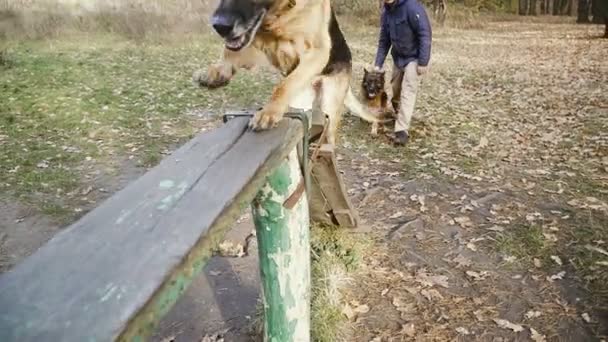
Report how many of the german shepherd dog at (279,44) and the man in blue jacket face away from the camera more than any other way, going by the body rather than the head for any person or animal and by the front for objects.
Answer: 0

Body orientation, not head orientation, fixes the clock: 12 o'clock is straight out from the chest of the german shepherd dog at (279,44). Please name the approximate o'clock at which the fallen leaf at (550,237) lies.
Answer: The fallen leaf is roughly at 7 o'clock from the german shepherd dog.

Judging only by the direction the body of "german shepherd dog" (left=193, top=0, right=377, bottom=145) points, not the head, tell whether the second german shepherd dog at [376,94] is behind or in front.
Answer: behind

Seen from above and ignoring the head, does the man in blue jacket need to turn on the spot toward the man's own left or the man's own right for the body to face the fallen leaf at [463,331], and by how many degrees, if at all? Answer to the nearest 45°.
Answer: approximately 45° to the man's own left

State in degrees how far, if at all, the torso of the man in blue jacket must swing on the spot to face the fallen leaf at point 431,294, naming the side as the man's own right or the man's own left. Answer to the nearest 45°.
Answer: approximately 45° to the man's own left

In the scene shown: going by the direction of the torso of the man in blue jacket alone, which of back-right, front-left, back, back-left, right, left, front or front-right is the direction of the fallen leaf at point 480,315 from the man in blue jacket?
front-left

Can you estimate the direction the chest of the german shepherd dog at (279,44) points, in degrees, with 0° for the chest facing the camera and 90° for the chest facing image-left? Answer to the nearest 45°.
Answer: approximately 45°

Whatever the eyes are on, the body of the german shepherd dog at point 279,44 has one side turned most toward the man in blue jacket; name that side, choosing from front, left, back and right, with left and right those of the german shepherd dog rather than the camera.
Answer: back
